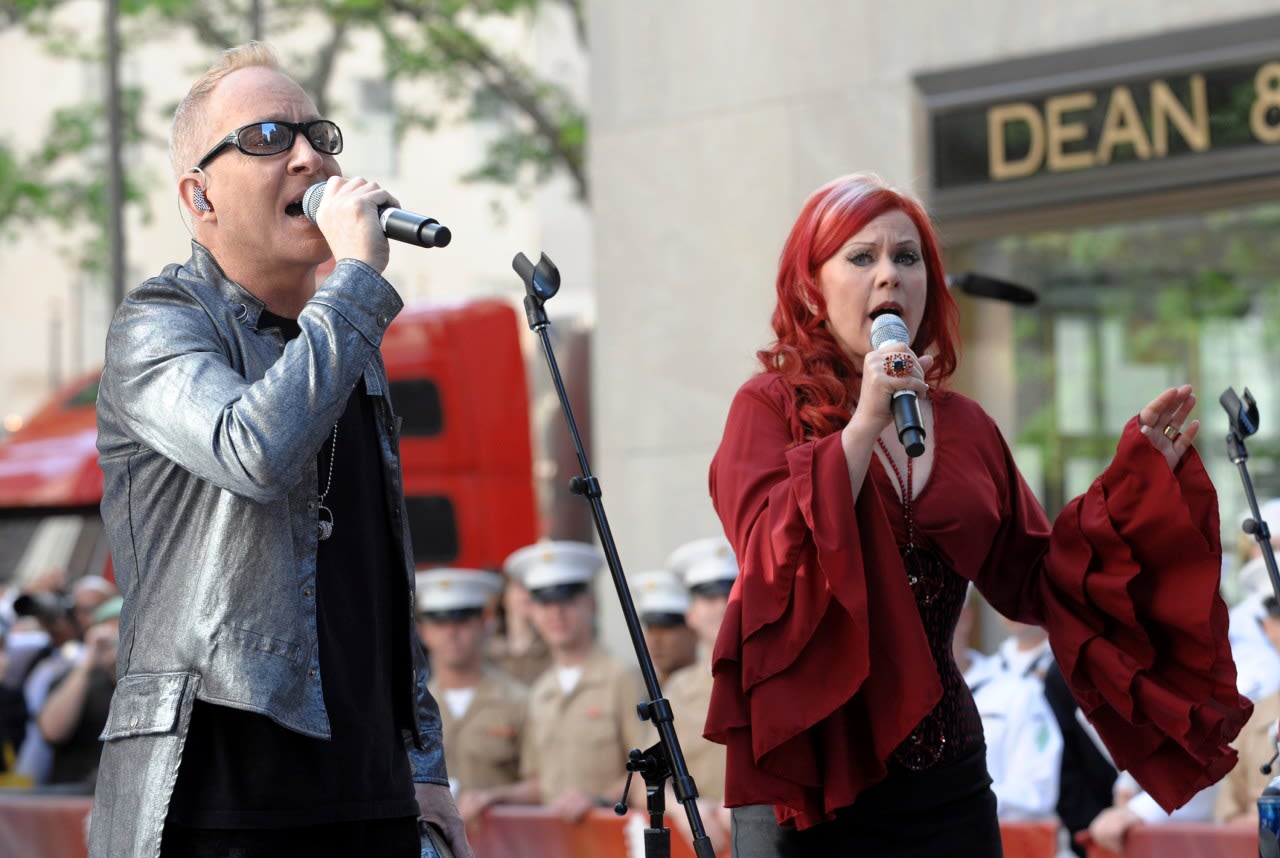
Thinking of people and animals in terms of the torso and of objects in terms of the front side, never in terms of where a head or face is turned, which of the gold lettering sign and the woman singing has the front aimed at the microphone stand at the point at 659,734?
the gold lettering sign

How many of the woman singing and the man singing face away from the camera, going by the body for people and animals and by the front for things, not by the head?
0

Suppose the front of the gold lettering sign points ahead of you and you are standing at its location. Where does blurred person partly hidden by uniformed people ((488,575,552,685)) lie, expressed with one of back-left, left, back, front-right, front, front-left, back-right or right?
right

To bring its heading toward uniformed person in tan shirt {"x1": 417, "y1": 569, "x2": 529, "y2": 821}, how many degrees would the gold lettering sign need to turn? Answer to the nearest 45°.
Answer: approximately 45° to its right

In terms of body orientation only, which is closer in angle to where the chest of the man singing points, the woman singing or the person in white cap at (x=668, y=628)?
the woman singing

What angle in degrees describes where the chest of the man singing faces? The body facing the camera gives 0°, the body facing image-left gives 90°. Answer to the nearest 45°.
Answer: approximately 315°

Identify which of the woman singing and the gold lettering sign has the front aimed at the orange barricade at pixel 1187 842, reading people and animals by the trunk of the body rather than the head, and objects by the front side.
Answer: the gold lettering sign

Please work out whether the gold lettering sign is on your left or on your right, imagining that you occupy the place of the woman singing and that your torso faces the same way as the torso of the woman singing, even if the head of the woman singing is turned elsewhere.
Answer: on your left

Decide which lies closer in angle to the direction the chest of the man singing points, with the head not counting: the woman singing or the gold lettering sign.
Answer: the woman singing

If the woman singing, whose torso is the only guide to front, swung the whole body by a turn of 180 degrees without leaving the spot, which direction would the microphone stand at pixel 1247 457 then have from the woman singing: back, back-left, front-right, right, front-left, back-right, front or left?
right

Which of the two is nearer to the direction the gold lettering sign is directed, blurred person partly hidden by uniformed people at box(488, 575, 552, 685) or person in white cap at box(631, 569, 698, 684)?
the person in white cap

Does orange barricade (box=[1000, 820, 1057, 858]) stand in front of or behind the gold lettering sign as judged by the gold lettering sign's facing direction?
in front

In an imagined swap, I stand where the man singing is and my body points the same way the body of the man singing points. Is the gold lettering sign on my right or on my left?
on my left
